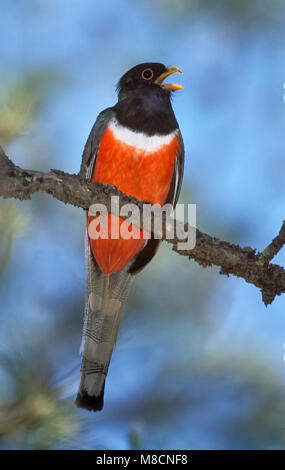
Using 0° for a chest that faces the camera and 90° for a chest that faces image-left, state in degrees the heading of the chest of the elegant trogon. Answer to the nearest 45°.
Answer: approximately 315°
